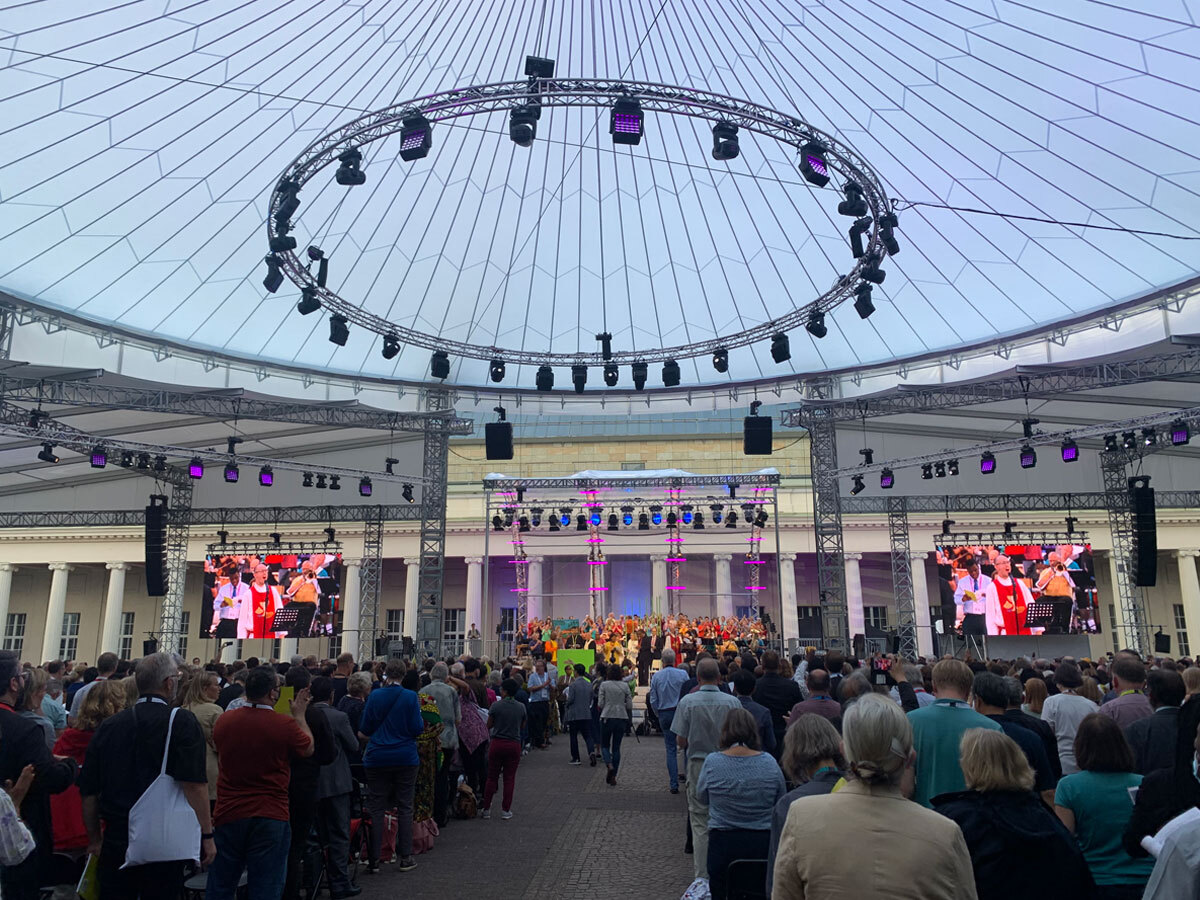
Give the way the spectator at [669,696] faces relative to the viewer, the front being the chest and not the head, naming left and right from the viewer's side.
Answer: facing away from the viewer

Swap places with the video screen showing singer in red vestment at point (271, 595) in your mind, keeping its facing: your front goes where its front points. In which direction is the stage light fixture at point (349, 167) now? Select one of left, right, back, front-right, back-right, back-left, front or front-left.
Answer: front

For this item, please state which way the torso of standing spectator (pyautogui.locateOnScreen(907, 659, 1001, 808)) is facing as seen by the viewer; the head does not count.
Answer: away from the camera

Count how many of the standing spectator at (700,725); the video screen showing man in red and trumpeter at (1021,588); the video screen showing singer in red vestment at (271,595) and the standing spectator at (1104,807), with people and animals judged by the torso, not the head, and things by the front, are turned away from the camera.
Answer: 2

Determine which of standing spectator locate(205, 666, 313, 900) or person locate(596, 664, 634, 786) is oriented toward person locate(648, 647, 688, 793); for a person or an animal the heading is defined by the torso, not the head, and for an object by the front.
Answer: standing spectator locate(205, 666, 313, 900)

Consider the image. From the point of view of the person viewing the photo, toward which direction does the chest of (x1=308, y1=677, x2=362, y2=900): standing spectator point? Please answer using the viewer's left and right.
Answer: facing away from the viewer and to the right of the viewer

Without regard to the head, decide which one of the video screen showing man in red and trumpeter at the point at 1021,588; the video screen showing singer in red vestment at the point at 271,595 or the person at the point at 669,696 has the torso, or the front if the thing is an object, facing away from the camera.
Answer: the person

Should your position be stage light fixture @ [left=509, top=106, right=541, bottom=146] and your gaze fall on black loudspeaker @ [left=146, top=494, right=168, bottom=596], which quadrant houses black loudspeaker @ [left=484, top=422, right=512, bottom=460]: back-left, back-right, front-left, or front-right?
front-right

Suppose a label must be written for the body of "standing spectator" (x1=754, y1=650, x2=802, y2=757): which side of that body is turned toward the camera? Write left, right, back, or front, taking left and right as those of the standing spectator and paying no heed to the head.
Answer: back

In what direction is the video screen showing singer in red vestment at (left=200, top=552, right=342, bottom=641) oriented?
toward the camera

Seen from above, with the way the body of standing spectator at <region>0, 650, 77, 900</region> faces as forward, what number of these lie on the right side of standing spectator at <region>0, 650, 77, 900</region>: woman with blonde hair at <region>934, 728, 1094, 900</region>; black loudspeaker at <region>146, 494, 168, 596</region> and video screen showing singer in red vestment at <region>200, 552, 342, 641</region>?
1

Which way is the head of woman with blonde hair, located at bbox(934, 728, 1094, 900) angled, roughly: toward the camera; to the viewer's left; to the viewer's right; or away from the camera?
away from the camera

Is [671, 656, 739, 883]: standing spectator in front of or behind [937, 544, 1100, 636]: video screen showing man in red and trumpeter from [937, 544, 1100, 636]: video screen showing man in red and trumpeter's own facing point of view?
in front

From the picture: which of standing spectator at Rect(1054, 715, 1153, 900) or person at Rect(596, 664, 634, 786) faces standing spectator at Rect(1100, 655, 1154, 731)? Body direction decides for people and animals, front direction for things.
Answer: standing spectator at Rect(1054, 715, 1153, 900)

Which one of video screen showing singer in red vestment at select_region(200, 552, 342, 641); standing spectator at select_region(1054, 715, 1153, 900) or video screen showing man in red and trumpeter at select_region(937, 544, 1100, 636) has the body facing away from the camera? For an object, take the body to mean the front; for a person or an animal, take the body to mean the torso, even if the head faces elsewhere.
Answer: the standing spectator

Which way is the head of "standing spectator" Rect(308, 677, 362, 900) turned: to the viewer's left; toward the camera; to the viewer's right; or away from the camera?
away from the camera

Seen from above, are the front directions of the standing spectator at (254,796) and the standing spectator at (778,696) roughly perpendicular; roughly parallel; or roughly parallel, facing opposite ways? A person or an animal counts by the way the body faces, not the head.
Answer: roughly parallel

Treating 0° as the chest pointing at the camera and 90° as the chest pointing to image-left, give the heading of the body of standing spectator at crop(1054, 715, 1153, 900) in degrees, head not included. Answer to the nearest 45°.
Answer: approximately 180°

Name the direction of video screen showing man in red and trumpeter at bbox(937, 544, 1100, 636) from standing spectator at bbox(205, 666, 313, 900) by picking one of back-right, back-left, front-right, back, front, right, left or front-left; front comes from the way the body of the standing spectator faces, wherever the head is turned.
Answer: front
